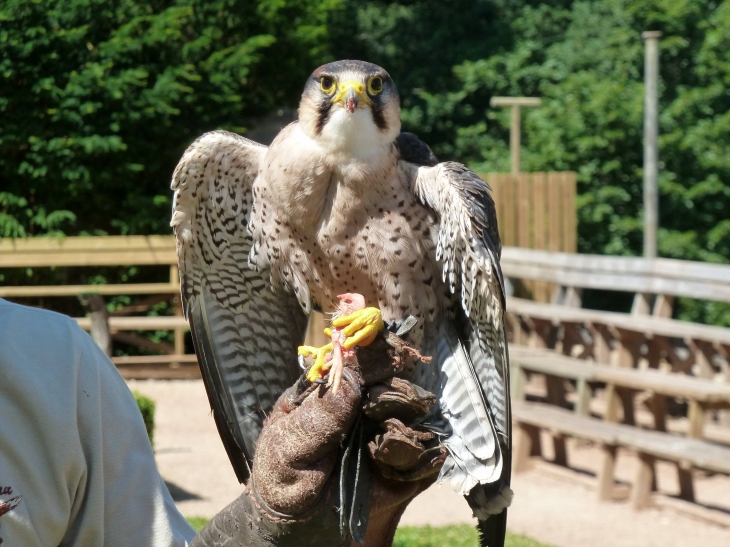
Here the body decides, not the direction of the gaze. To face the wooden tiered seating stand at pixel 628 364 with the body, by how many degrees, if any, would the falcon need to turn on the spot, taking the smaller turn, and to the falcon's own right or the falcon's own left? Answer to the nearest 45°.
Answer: approximately 135° to the falcon's own left

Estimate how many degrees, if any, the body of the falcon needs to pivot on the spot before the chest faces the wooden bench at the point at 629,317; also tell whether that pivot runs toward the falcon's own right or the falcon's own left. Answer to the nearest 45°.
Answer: approximately 135° to the falcon's own left

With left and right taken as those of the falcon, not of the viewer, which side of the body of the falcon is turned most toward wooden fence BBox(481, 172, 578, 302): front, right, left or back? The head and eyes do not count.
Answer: back

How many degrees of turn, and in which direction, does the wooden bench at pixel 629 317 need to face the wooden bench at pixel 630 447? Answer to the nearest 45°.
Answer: approximately 45° to its left

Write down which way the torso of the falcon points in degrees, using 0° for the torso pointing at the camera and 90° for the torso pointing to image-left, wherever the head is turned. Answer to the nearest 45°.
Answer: approximately 0°

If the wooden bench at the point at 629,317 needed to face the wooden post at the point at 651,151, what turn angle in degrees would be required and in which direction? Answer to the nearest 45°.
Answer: approximately 135° to its right

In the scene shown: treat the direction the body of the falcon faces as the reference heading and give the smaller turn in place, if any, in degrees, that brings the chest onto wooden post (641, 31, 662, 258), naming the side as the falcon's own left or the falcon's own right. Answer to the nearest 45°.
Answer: approximately 135° to the falcon's own left

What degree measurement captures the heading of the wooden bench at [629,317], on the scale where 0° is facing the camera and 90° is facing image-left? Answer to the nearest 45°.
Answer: approximately 45°
